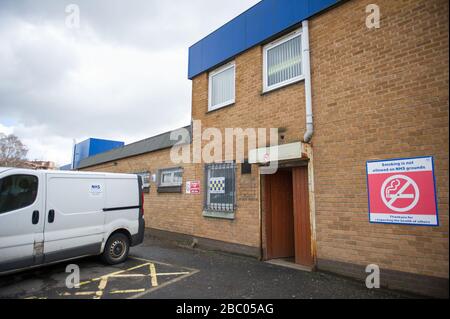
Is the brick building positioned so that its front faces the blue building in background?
no

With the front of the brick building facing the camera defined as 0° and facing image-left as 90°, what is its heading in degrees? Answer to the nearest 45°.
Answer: approximately 45°

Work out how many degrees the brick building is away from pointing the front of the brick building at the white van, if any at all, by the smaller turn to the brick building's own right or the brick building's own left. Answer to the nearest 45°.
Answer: approximately 45° to the brick building's own right

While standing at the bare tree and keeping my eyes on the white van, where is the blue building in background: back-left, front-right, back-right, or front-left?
front-left

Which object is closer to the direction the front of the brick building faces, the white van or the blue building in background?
the white van

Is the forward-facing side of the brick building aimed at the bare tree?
no

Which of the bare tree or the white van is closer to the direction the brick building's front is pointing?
the white van

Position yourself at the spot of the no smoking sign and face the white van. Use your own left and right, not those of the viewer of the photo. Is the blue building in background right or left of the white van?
right
